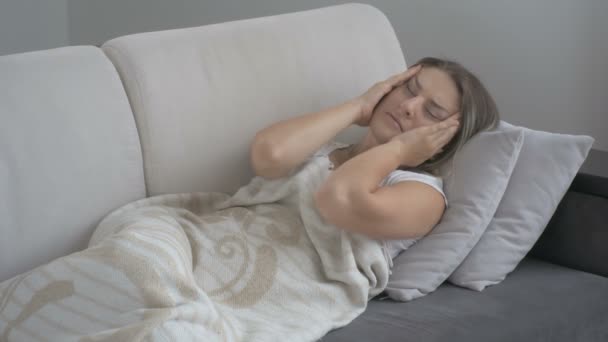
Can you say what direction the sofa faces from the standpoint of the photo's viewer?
facing the viewer and to the right of the viewer
